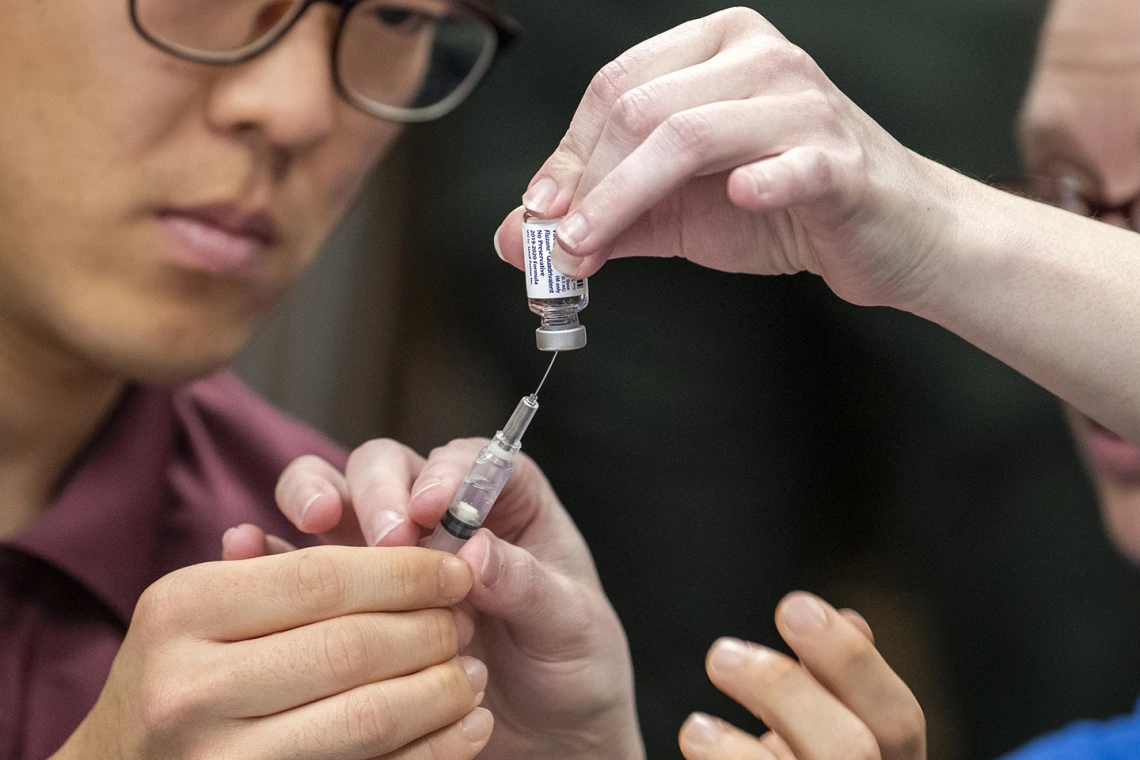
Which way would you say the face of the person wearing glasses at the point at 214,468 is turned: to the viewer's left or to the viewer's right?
to the viewer's right

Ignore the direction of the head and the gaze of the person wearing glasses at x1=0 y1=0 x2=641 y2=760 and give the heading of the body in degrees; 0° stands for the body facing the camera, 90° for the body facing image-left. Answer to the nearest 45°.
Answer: approximately 315°
